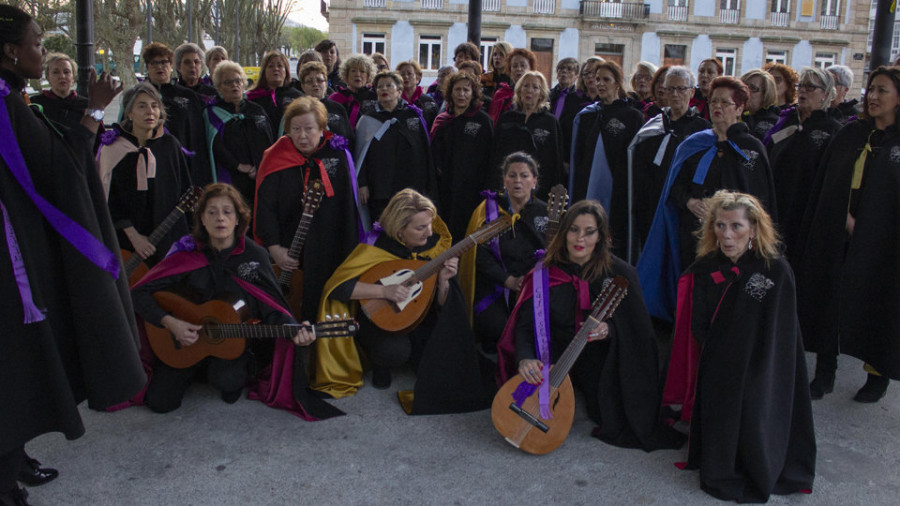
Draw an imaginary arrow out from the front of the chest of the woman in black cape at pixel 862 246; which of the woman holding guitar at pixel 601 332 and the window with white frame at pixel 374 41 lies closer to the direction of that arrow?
the woman holding guitar

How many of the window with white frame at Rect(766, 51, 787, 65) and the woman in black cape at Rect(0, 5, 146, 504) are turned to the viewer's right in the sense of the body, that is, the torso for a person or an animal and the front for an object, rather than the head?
1

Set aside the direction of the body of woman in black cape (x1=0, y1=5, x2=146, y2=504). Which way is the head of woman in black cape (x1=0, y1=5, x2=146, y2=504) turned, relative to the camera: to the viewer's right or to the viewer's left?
to the viewer's right

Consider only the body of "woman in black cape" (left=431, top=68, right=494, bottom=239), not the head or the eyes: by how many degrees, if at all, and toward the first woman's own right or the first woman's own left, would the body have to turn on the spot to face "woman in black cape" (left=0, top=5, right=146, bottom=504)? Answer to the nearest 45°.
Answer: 0° — they already face them

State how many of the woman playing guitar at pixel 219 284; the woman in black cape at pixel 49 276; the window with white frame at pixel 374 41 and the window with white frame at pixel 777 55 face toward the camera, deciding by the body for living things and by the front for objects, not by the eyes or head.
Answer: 3

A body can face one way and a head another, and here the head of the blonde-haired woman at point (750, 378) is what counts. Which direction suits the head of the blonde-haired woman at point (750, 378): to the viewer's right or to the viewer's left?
to the viewer's left

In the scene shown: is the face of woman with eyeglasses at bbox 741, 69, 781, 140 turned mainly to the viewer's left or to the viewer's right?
to the viewer's left

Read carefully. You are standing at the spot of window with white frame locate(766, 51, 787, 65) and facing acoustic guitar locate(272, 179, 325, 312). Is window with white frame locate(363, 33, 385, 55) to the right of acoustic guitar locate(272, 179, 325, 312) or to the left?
right

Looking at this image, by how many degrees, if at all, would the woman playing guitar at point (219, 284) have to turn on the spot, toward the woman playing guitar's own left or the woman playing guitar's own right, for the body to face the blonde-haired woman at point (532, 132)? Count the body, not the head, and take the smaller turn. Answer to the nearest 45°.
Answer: approximately 135° to the woman playing guitar's own left

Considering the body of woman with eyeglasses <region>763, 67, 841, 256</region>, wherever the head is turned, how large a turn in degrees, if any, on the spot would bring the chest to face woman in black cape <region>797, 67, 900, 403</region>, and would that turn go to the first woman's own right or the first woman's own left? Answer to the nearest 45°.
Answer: approximately 45° to the first woman's own left
